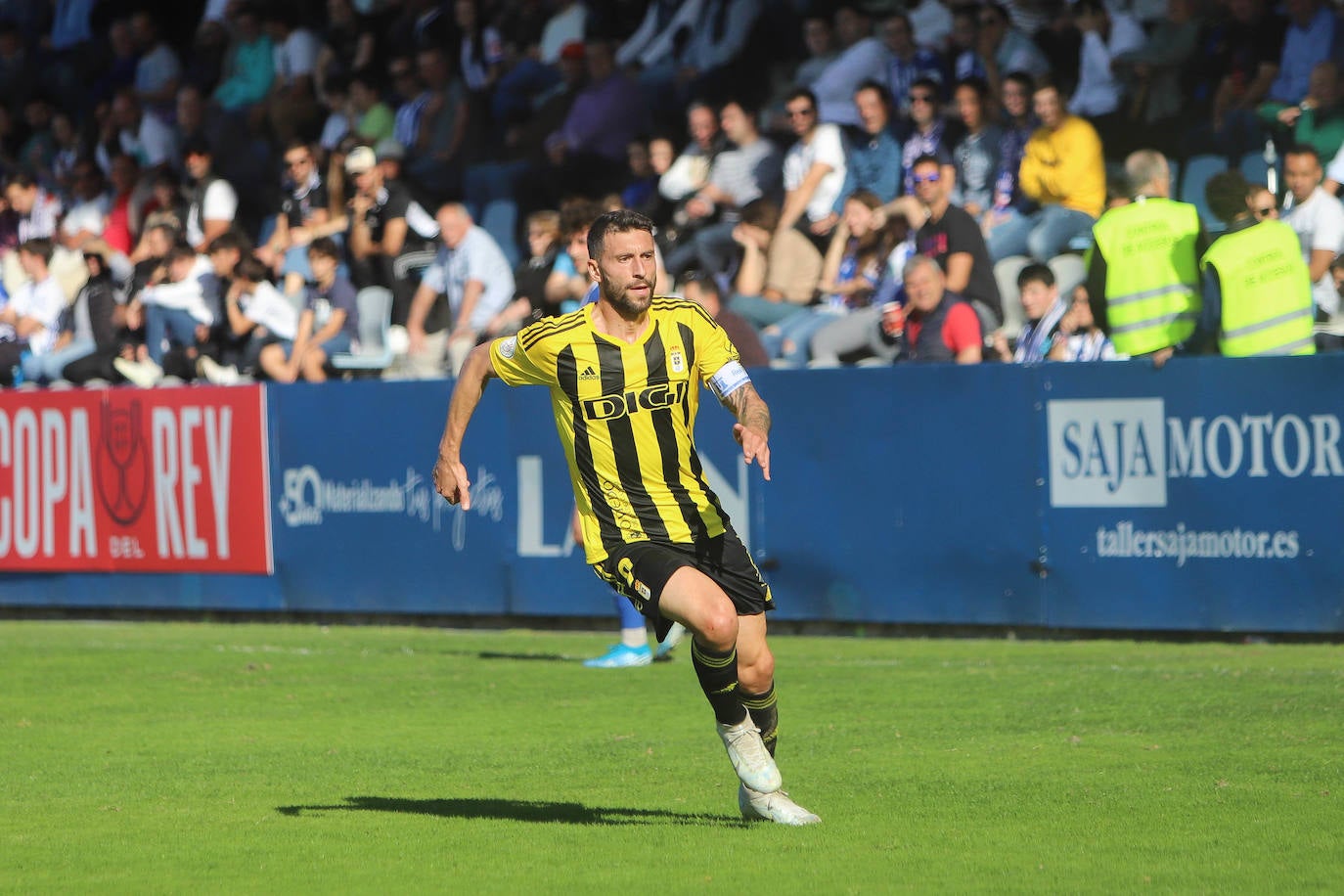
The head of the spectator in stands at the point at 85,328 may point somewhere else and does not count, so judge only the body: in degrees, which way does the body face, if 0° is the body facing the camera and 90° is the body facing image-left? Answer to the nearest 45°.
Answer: approximately 45°

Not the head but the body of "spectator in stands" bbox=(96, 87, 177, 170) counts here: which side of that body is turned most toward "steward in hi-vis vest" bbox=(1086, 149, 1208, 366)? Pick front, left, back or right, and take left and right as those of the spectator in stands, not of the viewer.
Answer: left

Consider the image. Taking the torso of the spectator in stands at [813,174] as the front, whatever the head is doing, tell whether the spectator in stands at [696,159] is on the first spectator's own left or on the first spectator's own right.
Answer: on the first spectator's own right

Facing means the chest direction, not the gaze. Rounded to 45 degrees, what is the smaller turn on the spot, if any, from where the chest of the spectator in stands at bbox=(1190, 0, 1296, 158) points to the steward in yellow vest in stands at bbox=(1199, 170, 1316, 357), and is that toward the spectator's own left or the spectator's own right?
approximately 45° to the spectator's own left

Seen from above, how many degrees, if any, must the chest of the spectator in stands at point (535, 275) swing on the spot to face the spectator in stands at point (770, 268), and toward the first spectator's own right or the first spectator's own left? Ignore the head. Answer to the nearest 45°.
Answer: approximately 135° to the first spectator's own left

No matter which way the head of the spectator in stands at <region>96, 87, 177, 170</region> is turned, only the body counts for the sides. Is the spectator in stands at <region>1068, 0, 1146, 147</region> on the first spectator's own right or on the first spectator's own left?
on the first spectator's own left

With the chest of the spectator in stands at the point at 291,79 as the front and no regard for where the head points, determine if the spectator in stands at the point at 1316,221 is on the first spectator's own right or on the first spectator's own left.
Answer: on the first spectator's own left

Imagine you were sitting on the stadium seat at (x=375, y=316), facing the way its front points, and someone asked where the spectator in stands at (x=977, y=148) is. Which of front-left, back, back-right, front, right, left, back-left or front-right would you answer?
left

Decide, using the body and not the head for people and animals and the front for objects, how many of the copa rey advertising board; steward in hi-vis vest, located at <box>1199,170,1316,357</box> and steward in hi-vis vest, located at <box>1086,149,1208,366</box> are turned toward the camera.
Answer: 1

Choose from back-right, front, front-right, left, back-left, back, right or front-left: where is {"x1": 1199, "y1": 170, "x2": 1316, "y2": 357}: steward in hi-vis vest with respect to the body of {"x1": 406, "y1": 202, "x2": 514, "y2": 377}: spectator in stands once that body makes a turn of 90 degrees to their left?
front

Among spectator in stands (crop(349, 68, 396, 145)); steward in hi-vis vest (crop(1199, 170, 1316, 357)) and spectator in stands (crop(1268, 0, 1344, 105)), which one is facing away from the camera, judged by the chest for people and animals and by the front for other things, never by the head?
steward in hi-vis vest (crop(1199, 170, 1316, 357))
